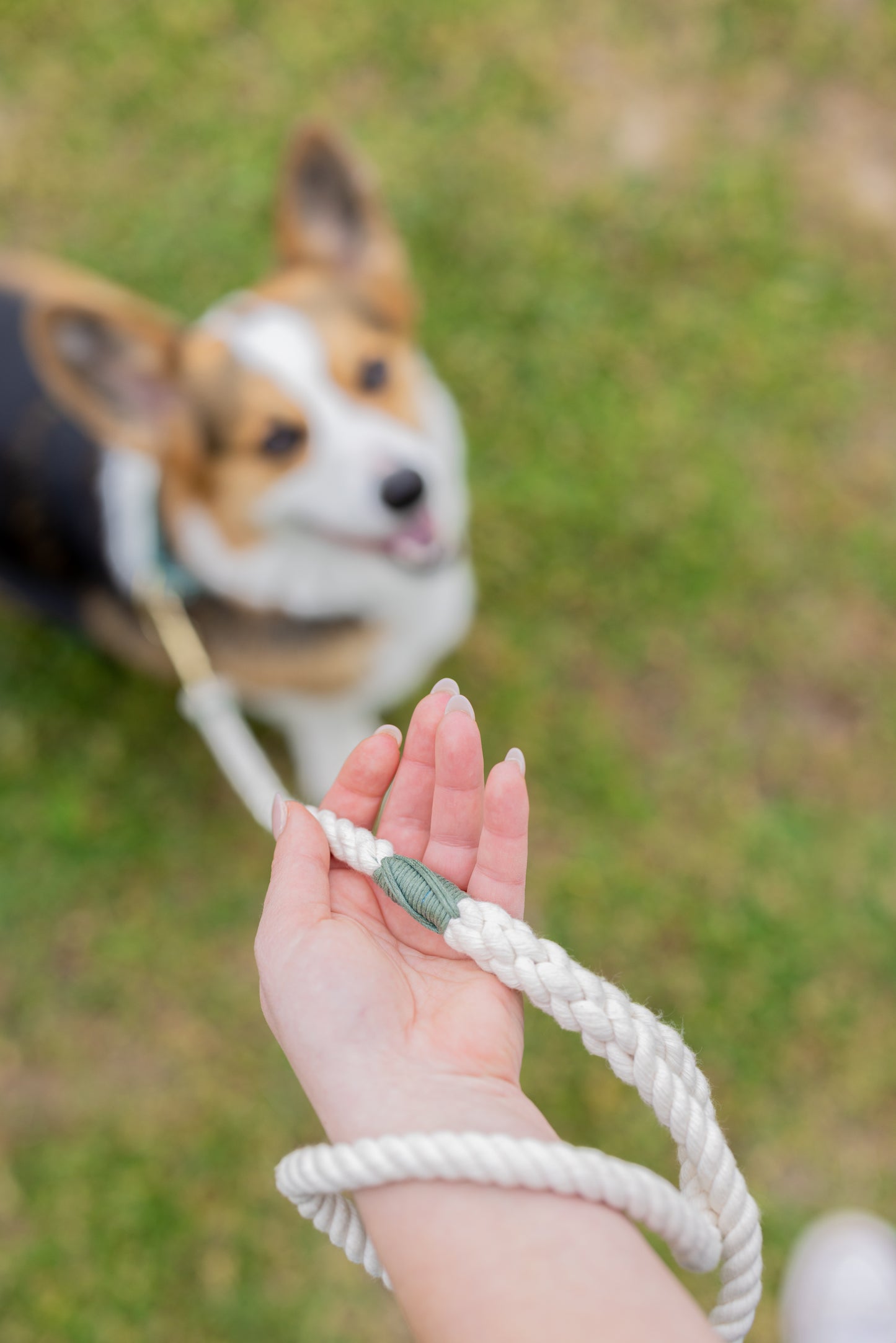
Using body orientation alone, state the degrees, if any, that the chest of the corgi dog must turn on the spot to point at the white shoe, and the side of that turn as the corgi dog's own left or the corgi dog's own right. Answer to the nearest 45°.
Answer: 0° — it already faces it

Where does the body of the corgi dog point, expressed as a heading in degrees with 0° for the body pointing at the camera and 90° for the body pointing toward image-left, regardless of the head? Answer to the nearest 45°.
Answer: approximately 315°
